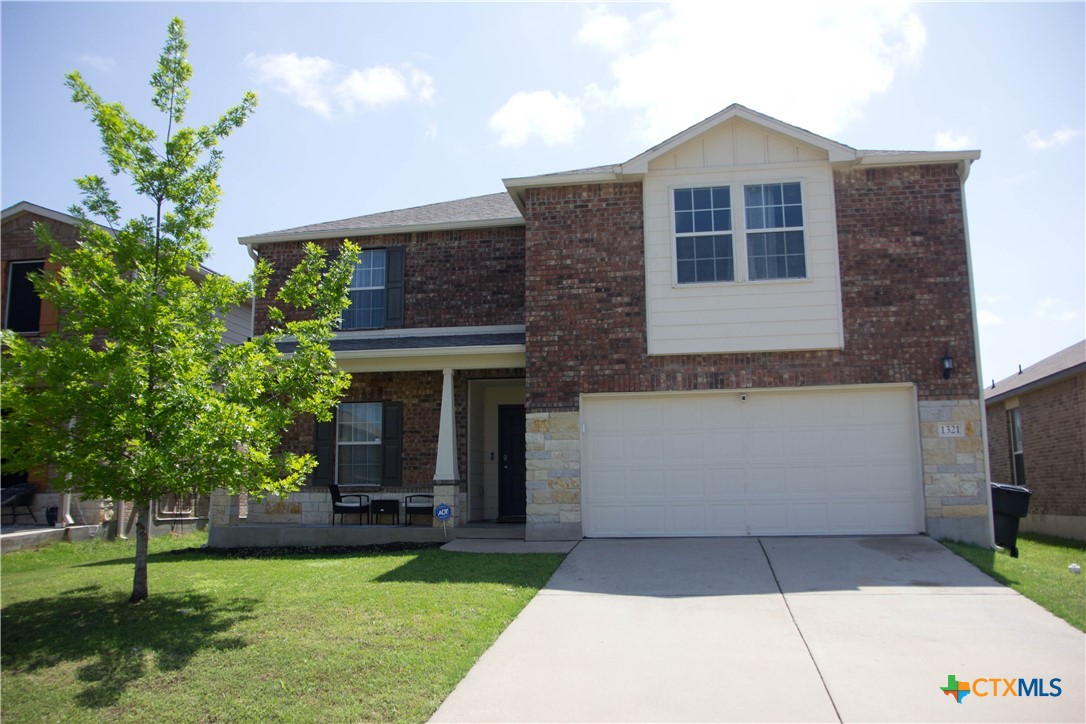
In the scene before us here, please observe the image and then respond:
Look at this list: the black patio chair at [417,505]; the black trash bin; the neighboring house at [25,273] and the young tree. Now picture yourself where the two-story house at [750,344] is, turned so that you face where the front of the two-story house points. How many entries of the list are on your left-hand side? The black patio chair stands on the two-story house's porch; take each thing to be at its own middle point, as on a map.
1

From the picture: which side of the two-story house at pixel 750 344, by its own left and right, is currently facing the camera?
front

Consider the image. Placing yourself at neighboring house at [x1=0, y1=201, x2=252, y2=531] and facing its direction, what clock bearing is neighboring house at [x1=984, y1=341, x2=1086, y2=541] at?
neighboring house at [x1=984, y1=341, x2=1086, y2=541] is roughly at 10 o'clock from neighboring house at [x1=0, y1=201, x2=252, y2=531].

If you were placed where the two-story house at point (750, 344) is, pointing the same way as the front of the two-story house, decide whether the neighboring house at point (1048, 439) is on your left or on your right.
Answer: on your left

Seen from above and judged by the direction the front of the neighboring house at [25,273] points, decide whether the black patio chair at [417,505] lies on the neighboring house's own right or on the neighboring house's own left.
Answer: on the neighboring house's own left

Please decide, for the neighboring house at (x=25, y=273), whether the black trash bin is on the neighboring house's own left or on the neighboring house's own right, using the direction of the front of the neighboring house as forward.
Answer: on the neighboring house's own left

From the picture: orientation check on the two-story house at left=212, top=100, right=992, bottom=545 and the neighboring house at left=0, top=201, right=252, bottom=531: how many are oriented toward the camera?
2

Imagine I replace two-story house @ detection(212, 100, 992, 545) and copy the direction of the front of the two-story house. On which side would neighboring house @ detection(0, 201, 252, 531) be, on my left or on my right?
on my right

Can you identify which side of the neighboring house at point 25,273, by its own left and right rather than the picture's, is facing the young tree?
front

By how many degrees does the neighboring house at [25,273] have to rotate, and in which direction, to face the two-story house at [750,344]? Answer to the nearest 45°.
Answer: approximately 45° to its left

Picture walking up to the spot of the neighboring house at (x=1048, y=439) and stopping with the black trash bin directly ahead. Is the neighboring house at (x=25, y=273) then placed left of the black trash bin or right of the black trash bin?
right

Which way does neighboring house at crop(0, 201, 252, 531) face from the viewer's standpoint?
toward the camera

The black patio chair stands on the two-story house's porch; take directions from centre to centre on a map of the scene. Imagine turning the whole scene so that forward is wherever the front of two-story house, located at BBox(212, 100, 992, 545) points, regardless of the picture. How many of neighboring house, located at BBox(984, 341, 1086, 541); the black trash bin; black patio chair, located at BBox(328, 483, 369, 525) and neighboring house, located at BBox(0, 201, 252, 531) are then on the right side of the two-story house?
2
